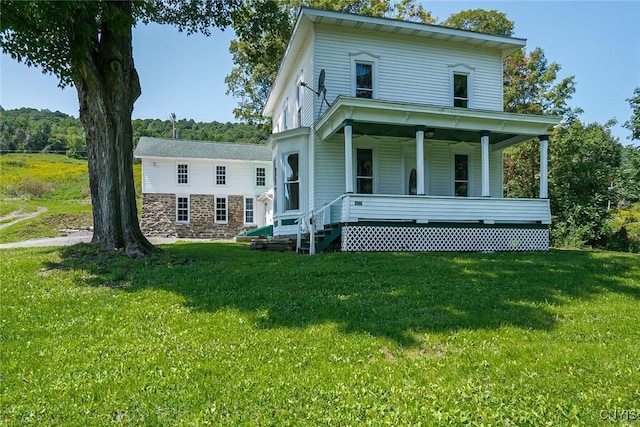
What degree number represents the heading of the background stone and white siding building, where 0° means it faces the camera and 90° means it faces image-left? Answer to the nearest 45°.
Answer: approximately 0°

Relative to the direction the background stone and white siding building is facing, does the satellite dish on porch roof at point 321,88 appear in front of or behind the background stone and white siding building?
in front
